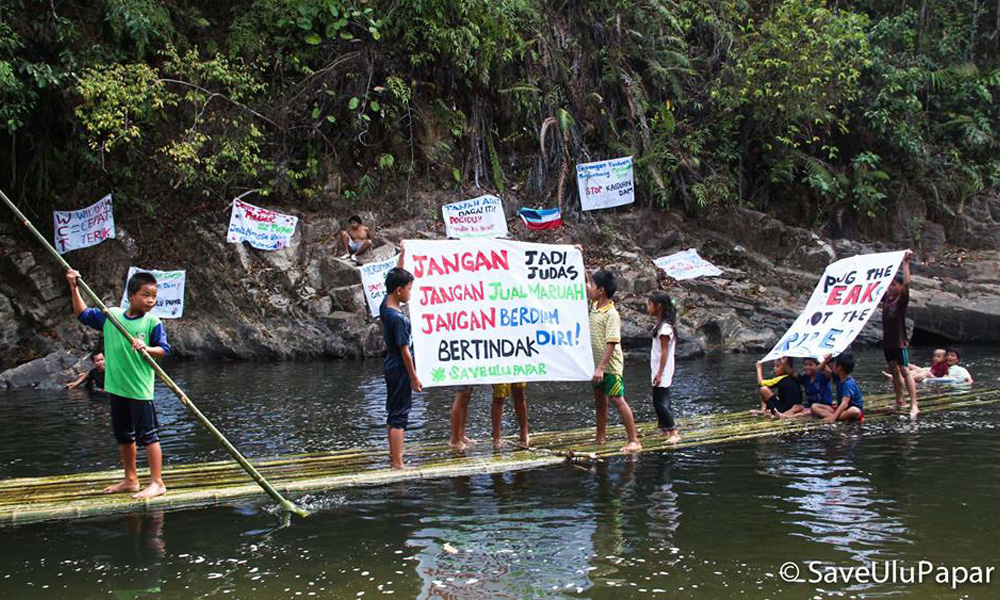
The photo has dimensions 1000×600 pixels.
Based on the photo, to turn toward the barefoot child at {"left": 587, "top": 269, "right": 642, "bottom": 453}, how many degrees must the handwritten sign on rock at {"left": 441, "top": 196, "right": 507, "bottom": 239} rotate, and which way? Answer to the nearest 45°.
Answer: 0° — it already faces them

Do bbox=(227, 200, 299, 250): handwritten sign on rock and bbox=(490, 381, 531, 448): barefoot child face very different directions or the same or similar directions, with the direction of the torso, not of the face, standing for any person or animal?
same or similar directions

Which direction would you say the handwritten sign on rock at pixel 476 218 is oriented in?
toward the camera

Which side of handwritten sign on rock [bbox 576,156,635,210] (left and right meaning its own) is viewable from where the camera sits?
front

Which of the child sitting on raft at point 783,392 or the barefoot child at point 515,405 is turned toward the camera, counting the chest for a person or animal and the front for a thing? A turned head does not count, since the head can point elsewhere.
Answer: the barefoot child

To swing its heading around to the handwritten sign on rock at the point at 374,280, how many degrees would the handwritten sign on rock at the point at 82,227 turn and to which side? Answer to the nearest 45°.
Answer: approximately 45° to its left

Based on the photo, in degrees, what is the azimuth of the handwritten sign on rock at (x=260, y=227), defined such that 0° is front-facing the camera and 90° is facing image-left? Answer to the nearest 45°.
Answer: approximately 0°

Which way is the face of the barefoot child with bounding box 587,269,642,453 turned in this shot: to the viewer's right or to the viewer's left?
to the viewer's left

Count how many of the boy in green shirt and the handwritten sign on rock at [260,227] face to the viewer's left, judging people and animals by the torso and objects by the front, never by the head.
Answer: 0

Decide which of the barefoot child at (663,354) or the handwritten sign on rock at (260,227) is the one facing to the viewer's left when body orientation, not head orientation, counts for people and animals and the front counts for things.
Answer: the barefoot child

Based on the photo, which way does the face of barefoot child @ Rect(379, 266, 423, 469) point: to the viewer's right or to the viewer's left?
to the viewer's right

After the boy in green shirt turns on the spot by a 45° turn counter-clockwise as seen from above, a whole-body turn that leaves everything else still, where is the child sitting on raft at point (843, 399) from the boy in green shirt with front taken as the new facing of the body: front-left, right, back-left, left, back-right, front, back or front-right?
front-left

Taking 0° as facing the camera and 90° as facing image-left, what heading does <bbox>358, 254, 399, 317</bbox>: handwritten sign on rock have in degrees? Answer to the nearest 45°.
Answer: approximately 0°
